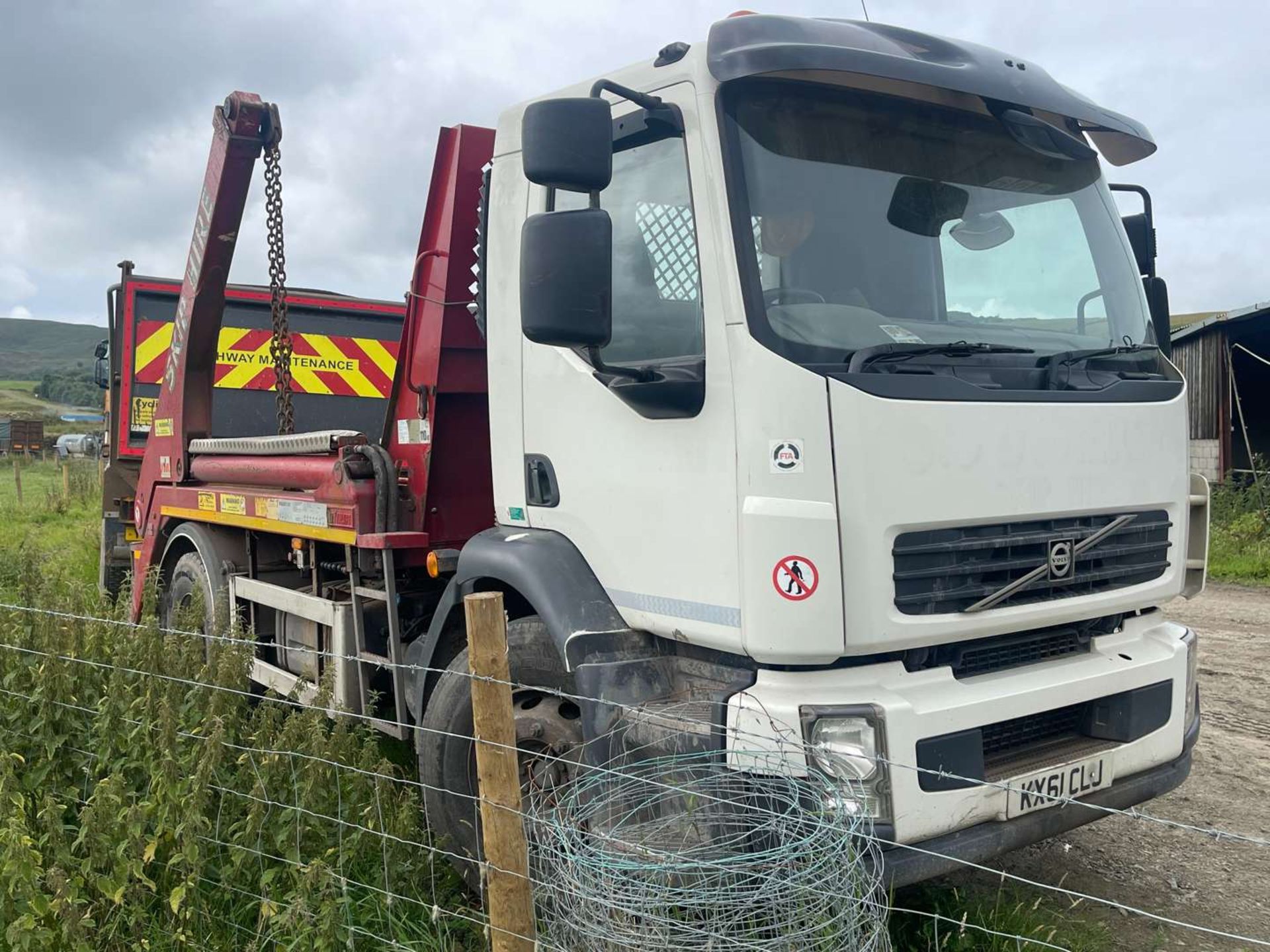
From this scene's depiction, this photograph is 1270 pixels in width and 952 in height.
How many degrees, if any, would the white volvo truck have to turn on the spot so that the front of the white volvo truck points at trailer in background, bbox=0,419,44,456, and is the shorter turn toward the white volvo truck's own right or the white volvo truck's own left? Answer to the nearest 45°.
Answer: approximately 180°

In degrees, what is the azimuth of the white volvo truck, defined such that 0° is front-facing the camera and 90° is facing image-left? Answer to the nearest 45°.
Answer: approximately 315°

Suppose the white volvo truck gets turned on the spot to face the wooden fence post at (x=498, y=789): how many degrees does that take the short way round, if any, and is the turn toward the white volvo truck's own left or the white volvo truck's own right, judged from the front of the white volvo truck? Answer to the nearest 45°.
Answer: approximately 90° to the white volvo truck's own right

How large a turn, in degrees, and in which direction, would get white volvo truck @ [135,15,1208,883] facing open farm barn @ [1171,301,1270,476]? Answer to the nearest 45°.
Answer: approximately 90° to its left
